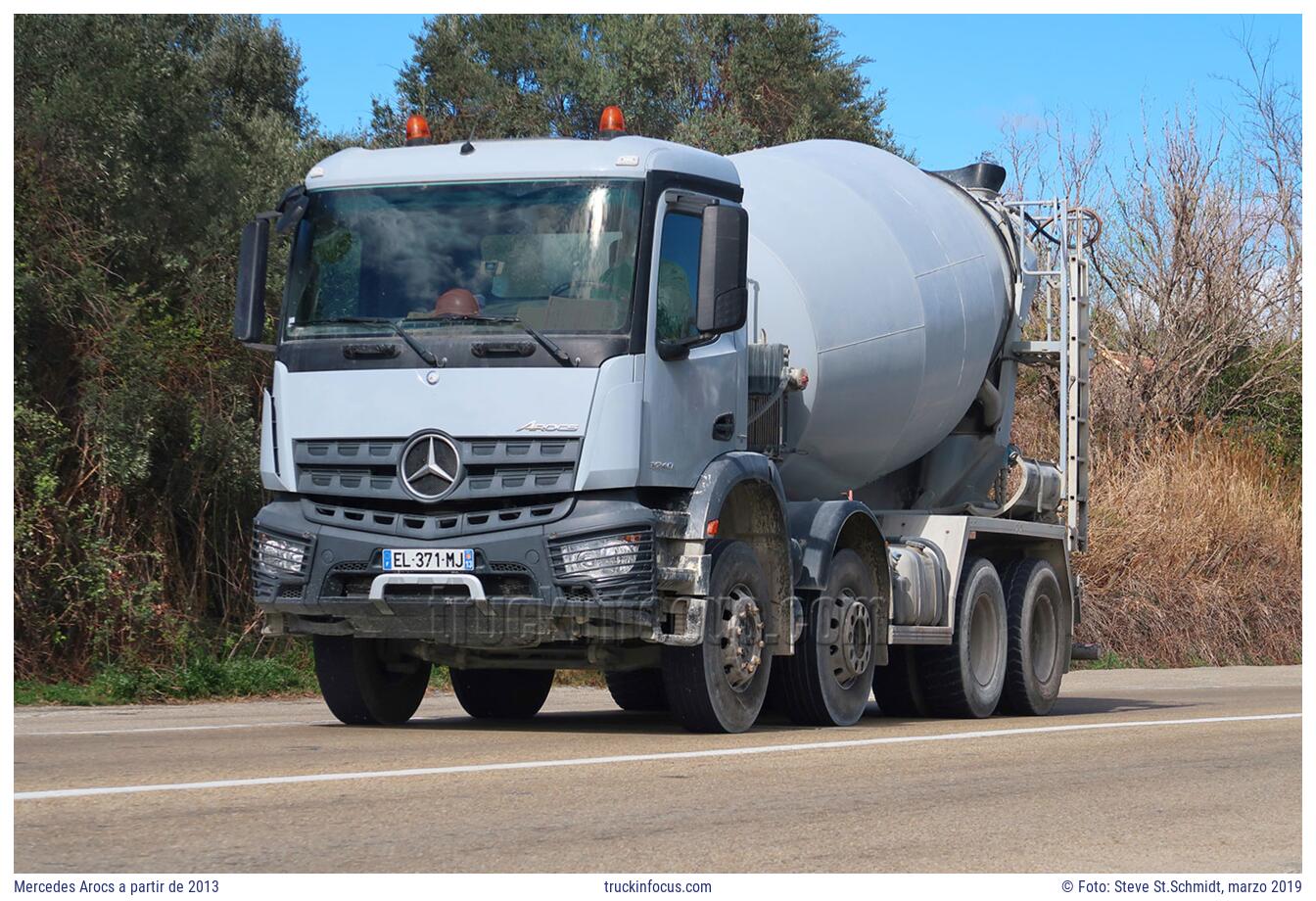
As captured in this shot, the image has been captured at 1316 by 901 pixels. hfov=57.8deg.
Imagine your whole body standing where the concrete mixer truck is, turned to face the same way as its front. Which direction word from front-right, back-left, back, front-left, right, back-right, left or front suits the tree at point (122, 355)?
right

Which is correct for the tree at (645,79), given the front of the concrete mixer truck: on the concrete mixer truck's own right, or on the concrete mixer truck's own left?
on the concrete mixer truck's own right

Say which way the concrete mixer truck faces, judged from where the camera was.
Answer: facing the viewer and to the left of the viewer
